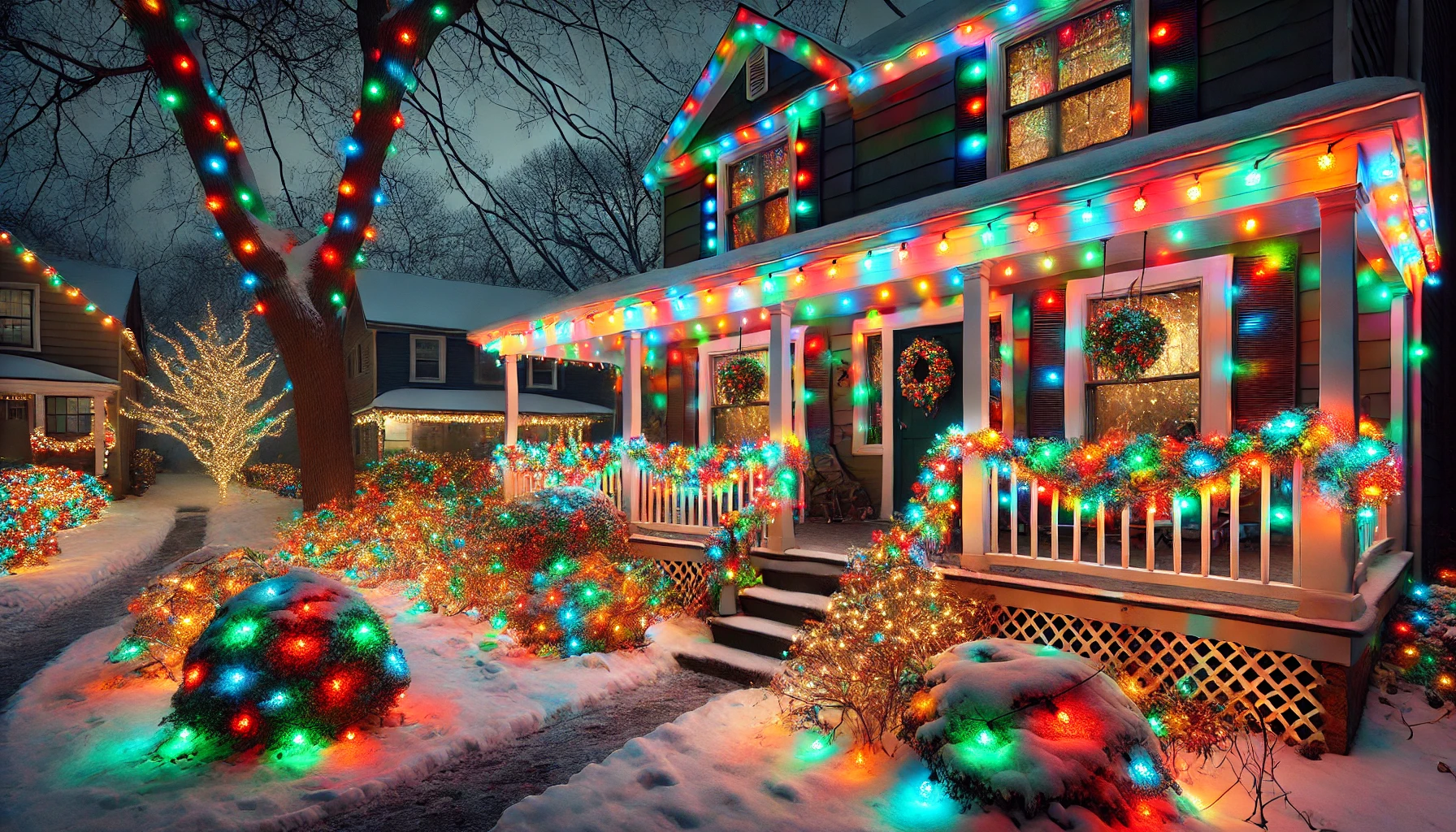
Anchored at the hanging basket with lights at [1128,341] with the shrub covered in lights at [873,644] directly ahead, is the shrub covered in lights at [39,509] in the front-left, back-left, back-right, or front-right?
front-right

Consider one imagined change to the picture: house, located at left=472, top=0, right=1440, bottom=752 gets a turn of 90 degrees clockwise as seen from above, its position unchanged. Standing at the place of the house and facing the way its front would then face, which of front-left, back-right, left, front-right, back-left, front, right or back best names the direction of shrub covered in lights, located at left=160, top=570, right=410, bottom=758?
left

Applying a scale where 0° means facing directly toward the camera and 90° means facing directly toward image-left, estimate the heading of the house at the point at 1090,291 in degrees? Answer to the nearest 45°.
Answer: approximately 45°

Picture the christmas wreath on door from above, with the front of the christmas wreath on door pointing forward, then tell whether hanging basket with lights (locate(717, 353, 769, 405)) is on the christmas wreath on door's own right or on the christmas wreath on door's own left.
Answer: on the christmas wreath on door's own right

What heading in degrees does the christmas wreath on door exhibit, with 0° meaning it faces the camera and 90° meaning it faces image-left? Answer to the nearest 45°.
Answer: approximately 45°

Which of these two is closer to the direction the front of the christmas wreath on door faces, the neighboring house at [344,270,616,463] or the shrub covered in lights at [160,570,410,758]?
the shrub covered in lights

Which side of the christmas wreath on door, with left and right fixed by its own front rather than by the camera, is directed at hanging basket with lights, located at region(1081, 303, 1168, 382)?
left

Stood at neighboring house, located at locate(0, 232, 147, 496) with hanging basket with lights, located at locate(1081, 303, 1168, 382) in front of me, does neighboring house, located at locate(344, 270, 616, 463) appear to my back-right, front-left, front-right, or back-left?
front-left

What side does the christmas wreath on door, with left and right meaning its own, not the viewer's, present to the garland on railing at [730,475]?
front

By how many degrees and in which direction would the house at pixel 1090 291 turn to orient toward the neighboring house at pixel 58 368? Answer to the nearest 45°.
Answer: approximately 45° to its right

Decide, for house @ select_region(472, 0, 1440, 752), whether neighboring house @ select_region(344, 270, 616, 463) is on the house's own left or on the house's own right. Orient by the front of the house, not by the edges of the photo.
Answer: on the house's own right

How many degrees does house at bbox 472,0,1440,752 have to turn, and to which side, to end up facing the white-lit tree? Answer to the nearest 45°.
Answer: approximately 45° to its right

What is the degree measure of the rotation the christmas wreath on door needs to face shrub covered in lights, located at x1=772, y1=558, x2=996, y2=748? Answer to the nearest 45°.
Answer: approximately 45° to its left

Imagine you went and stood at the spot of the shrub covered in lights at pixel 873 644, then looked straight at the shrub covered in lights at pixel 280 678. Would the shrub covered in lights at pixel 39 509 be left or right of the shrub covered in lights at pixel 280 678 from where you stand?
right
